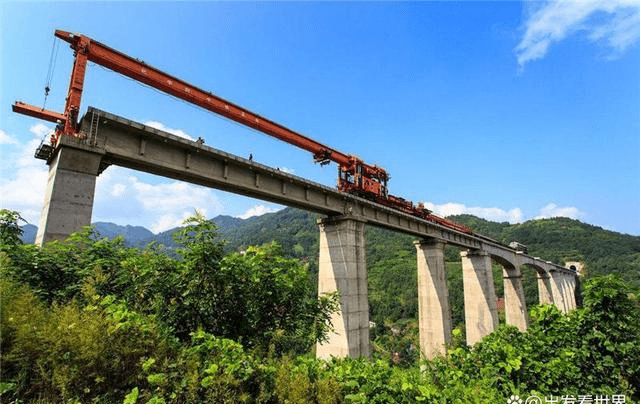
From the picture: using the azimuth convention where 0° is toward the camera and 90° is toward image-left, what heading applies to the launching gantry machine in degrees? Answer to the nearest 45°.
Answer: approximately 45°
